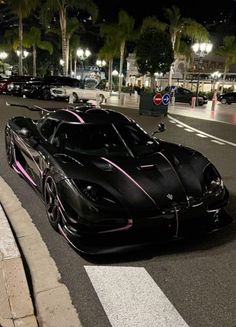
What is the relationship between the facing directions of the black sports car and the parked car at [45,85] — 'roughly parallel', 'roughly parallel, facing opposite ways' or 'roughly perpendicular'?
roughly perpendicular

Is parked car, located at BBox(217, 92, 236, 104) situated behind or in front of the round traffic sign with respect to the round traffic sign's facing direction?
behind

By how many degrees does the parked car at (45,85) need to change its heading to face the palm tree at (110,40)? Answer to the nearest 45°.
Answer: approximately 180°

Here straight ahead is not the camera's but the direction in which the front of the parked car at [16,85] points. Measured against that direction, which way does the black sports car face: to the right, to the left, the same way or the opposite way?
to the left

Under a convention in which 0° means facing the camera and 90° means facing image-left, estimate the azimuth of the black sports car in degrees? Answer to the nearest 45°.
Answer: approximately 315°

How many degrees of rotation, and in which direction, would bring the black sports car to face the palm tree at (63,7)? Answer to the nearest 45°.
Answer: approximately 135° to its left

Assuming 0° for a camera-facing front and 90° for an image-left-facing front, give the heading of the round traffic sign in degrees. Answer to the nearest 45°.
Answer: approximately 0°
